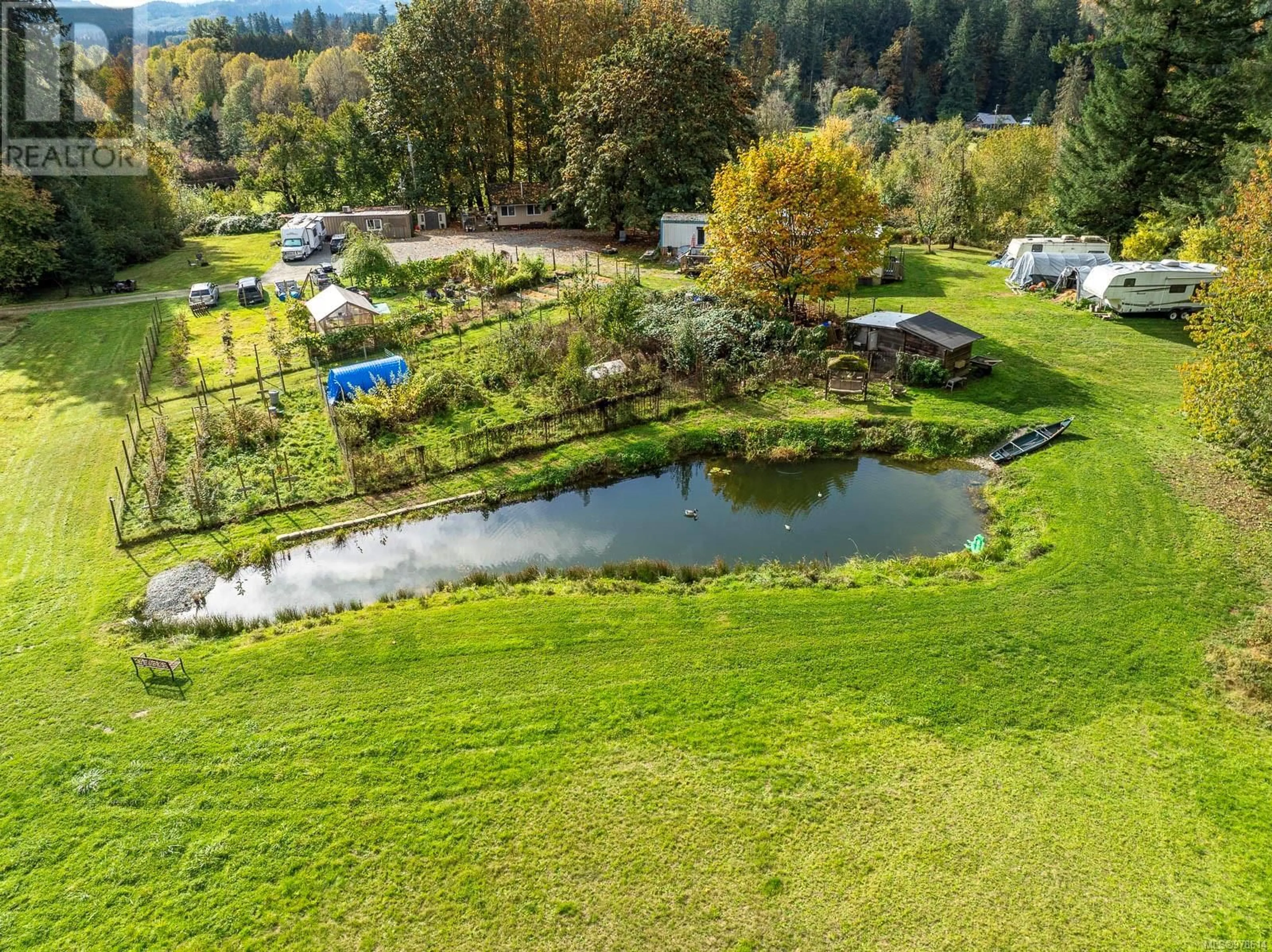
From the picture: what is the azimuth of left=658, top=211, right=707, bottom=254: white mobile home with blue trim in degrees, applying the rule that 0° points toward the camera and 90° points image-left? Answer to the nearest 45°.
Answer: approximately 0°

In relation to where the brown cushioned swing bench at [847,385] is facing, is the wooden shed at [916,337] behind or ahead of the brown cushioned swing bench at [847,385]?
behind

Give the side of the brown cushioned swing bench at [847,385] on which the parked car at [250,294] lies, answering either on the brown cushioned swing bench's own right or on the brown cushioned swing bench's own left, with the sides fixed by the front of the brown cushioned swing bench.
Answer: on the brown cushioned swing bench's own right

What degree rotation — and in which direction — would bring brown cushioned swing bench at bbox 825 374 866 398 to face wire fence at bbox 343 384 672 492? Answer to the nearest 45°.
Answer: approximately 45° to its right

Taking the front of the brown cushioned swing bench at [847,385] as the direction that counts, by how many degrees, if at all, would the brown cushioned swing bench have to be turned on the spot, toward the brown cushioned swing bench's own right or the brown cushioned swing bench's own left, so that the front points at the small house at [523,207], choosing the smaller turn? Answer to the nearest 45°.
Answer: approximately 135° to the brown cushioned swing bench's own right

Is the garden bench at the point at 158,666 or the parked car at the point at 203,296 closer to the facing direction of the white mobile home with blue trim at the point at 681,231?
the garden bench

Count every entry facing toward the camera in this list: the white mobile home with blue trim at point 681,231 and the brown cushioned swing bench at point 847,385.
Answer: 2

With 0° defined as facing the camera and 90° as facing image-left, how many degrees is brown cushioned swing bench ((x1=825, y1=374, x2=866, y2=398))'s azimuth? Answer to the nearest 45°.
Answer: approximately 0°

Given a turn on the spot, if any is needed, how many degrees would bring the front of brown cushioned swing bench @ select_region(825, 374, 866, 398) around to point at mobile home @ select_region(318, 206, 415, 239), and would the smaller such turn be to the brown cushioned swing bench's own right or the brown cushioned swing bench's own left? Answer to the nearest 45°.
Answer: approximately 135° to the brown cushioned swing bench's own right
